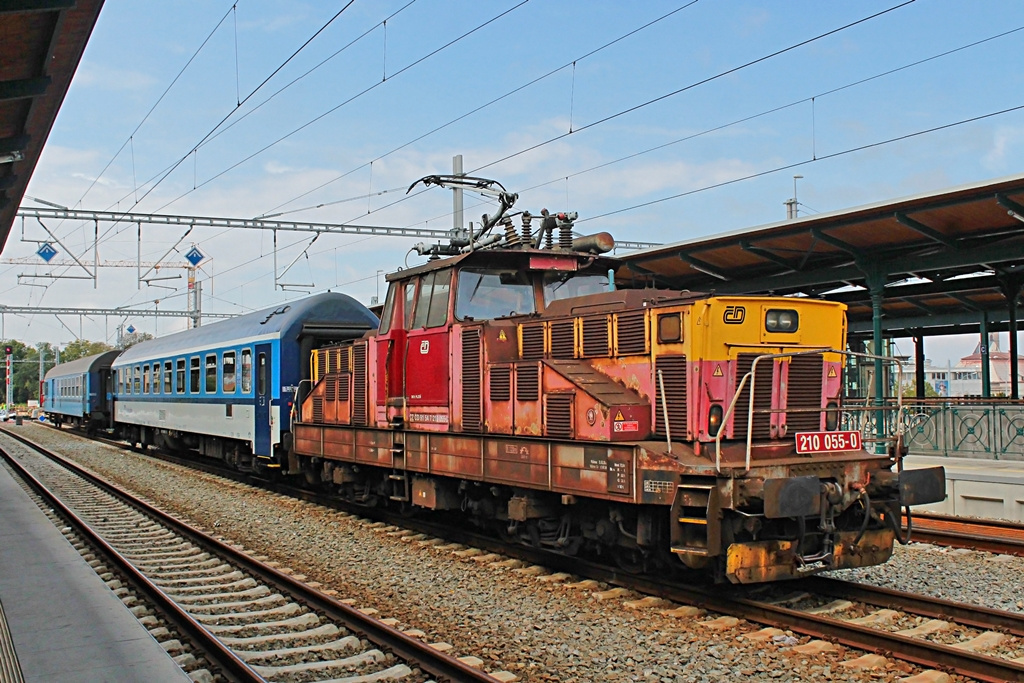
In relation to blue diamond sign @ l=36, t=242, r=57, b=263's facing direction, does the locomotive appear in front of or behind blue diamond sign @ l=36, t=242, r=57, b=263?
in front

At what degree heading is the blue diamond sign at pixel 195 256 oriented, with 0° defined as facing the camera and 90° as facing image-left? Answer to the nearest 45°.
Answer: approximately 0°

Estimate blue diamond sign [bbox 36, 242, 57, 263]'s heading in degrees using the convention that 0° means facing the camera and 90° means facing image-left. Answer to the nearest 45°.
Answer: approximately 0°

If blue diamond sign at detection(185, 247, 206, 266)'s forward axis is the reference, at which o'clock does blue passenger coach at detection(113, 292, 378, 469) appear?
The blue passenger coach is roughly at 12 o'clock from the blue diamond sign.

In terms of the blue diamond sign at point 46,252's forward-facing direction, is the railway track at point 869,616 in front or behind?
in front

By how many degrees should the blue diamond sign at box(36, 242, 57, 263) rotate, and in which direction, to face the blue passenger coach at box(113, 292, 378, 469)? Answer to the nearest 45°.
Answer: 0° — it already faces it

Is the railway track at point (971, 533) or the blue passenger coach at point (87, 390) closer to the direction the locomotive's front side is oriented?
the railway track

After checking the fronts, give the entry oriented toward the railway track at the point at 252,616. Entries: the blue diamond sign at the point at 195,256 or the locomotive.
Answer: the blue diamond sign

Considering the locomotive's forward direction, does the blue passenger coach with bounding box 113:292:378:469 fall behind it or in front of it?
behind

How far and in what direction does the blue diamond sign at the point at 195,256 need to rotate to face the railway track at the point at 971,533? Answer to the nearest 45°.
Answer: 0° — it already faces it

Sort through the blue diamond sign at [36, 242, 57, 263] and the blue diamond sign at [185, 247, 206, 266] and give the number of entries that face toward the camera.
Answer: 2
